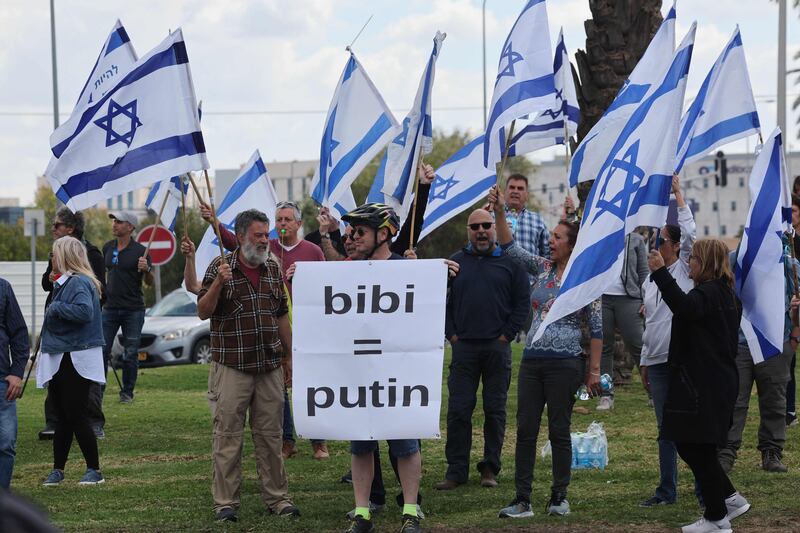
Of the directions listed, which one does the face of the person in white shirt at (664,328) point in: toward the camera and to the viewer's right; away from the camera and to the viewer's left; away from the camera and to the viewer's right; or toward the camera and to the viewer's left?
toward the camera and to the viewer's left

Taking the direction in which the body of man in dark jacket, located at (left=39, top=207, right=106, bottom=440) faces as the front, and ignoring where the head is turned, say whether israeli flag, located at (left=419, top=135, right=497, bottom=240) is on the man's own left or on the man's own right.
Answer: on the man's own left

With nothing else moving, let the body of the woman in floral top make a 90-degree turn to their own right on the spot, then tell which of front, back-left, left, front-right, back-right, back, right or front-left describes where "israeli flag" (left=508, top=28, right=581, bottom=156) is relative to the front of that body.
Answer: front-right

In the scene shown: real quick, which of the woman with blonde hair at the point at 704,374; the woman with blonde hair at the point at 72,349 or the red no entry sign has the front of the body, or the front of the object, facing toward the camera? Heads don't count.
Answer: the red no entry sign

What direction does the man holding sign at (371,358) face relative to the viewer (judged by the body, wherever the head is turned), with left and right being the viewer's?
facing the viewer

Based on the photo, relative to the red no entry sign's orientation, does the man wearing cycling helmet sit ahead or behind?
ahead

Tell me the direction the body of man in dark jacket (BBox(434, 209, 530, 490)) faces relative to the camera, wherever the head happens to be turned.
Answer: toward the camera

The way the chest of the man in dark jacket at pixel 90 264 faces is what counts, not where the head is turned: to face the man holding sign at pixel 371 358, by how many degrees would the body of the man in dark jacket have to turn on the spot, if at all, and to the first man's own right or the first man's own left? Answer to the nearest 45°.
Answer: approximately 45° to the first man's own left

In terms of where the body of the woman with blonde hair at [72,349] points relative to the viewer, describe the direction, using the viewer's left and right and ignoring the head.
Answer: facing to the left of the viewer

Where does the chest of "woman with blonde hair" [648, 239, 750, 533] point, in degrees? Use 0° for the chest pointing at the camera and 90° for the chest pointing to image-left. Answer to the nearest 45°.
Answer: approximately 90°

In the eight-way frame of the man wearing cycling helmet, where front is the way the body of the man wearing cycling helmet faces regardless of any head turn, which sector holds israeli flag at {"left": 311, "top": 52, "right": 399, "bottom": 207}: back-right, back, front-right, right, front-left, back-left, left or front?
back

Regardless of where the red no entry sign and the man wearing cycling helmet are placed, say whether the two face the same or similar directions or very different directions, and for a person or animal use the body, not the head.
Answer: same or similar directions
